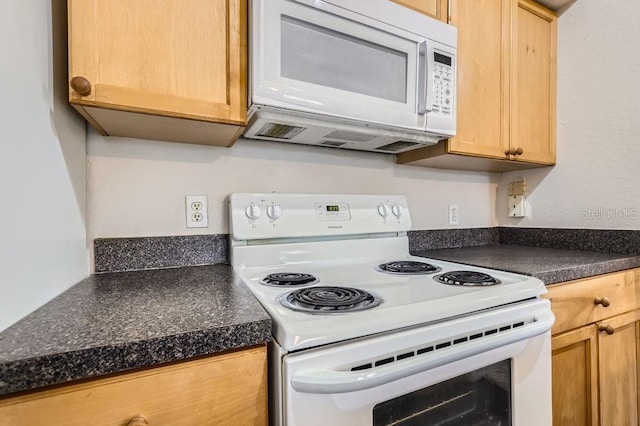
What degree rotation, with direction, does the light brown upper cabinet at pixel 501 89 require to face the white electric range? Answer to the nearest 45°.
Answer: approximately 45° to its right

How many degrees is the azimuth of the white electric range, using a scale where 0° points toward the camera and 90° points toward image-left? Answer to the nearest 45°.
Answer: approximately 315°

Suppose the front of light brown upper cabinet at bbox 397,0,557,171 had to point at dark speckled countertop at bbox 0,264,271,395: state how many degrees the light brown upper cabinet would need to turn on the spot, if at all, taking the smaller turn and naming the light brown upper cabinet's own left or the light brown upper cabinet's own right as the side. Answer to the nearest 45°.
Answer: approximately 90° to the light brown upper cabinet's own right

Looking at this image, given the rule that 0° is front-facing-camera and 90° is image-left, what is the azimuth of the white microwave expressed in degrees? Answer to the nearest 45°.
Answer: approximately 315°

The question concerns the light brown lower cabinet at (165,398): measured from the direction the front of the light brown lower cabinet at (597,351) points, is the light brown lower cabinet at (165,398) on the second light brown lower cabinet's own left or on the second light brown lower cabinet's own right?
on the second light brown lower cabinet's own right

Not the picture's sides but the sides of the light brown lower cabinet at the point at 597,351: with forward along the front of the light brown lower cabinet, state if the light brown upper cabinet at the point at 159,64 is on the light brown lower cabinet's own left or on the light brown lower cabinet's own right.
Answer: on the light brown lower cabinet's own right
